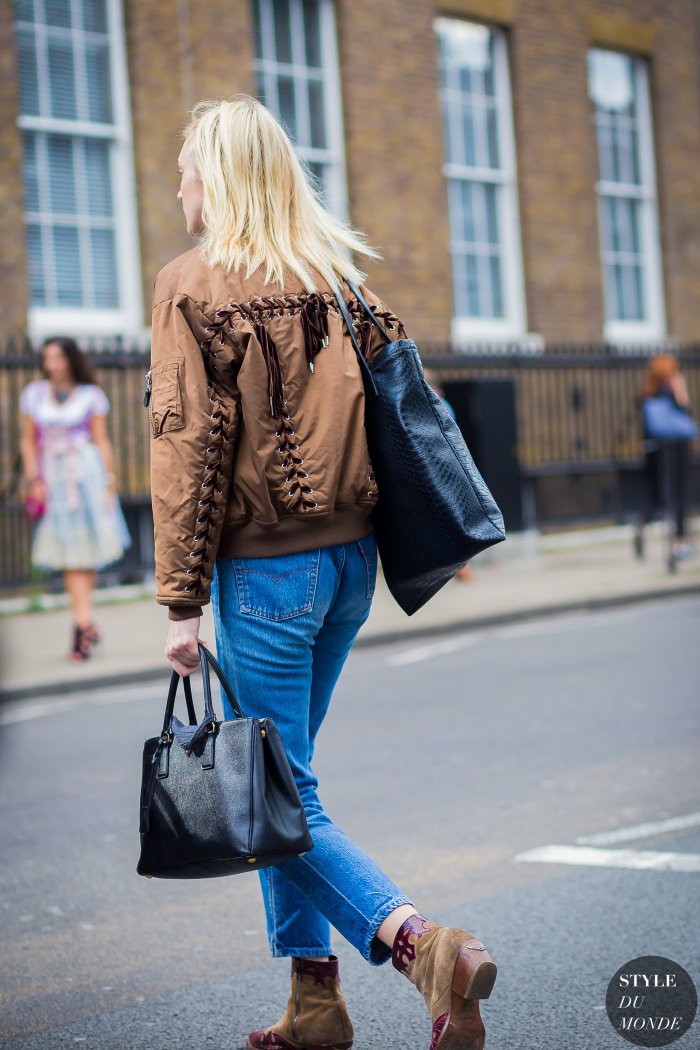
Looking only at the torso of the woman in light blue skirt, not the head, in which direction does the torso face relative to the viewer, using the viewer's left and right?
facing the viewer

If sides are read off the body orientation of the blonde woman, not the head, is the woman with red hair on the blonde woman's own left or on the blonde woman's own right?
on the blonde woman's own right

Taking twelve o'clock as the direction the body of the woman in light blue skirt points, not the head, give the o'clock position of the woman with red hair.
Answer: The woman with red hair is roughly at 8 o'clock from the woman in light blue skirt.

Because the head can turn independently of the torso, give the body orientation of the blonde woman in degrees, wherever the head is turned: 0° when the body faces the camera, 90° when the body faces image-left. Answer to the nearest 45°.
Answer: approximately 135°

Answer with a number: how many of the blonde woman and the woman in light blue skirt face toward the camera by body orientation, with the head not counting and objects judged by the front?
1

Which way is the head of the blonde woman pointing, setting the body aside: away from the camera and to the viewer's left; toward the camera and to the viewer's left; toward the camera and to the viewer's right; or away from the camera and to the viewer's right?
away from the camera and to the viewer's left

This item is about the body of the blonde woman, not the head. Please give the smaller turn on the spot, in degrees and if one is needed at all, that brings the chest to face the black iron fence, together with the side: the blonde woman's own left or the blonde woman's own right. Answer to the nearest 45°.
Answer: approximately 45° to the blonde woman's own right

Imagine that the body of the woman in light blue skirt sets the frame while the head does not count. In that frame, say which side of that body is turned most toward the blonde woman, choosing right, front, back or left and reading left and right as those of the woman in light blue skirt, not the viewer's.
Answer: front

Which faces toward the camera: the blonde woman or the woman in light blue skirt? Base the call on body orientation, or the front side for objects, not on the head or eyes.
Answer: the woman in light blue skirt

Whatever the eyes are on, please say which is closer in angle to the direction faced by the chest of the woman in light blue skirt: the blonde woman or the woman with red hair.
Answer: the blonde woman
